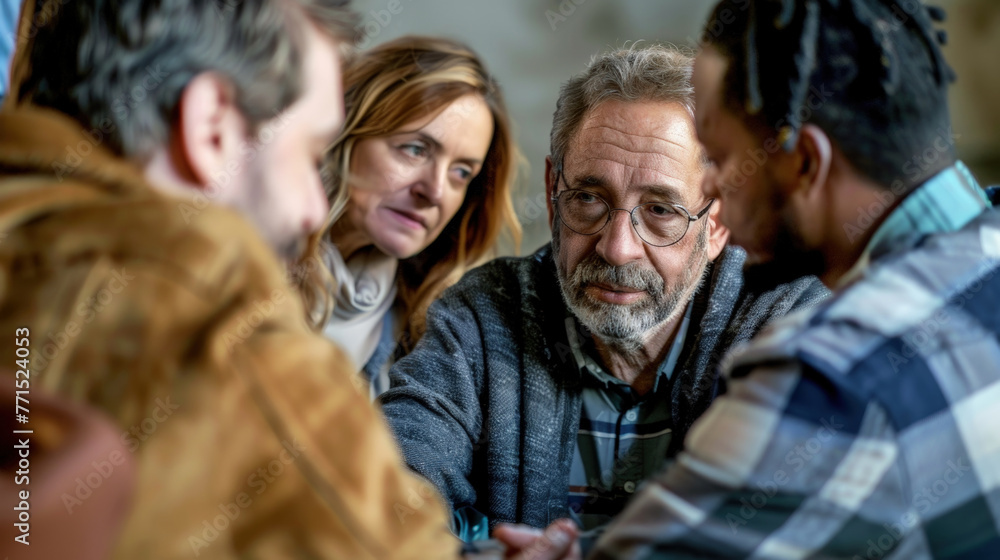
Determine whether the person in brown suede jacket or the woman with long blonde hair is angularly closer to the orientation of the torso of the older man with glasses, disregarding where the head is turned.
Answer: the person in brown suede jacket

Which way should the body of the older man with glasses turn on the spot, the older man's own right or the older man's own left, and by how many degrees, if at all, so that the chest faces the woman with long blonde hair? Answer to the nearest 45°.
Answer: approximately 135° to the older man's own right

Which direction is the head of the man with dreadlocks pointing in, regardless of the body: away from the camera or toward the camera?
away from the camera

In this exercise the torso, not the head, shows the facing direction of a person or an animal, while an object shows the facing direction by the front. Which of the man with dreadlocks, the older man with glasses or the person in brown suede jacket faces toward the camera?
the older man with glasses

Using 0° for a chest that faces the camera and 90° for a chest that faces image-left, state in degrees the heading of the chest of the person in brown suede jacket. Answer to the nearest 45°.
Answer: approximately 225°

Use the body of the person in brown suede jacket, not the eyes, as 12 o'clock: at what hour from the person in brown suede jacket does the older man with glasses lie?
The older man with glasses is roughly at 12 o'clock from the person in brown suede jacket.

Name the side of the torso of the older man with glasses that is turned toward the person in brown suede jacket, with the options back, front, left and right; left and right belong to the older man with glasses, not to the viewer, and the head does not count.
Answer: front

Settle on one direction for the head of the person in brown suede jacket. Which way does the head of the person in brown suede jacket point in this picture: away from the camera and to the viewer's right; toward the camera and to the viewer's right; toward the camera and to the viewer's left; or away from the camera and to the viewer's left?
away from the camera and to the viewer's right

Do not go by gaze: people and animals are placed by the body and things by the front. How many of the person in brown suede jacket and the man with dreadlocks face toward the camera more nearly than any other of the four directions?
0

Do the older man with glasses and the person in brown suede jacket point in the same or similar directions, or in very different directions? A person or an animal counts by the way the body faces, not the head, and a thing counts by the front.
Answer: very different directions

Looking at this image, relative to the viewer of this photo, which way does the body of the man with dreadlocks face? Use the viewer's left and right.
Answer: facing away from the viewer and to the left of the viewer

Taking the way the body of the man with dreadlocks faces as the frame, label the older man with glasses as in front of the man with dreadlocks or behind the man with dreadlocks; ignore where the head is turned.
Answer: in front
